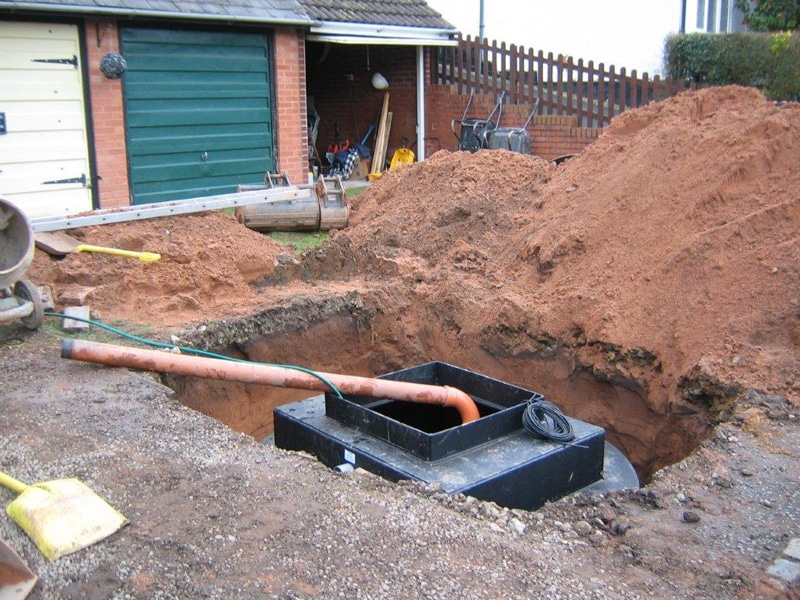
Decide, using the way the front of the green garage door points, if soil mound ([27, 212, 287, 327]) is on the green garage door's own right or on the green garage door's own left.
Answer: on the green garage door's own right

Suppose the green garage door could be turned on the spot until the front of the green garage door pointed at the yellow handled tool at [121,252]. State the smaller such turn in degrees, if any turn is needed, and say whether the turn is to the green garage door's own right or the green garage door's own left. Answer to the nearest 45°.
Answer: approximately 45° to the green garage door's own right

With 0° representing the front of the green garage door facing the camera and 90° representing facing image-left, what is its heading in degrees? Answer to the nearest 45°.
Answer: approximately 315°

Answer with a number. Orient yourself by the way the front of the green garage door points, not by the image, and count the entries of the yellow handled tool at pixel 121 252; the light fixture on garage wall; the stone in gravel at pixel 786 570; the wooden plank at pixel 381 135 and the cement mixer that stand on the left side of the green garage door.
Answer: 2

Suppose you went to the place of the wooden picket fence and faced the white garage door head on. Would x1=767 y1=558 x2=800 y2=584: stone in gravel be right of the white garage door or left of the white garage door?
left

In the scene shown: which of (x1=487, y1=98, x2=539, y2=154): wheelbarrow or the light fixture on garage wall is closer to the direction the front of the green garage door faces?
the wheelbarrow

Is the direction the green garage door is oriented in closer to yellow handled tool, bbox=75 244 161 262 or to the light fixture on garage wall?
the yellow handled tool

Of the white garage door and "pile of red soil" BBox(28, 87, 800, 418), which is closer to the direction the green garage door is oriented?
the pile of red soil

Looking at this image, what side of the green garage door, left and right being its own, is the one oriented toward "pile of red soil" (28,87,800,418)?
front

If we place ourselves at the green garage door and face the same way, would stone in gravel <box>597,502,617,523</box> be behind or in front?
in front

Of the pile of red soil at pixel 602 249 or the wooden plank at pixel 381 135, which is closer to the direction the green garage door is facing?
the pile of red soil

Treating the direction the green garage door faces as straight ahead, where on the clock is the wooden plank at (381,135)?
The wooden plank is roughly at 9 o'clock from the green garage door.

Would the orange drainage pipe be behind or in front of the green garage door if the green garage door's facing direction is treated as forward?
in front

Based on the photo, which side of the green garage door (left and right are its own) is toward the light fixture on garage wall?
left
